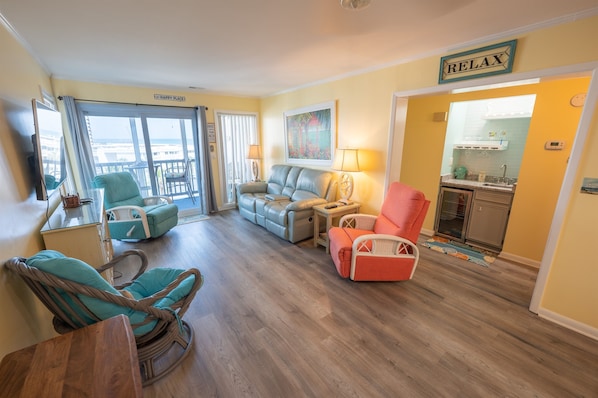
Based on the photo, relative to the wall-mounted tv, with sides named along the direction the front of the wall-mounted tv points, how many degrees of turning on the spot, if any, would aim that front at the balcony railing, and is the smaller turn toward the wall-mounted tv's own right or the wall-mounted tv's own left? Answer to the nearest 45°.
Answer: approximately 90° to the wall-mounted tv's own left

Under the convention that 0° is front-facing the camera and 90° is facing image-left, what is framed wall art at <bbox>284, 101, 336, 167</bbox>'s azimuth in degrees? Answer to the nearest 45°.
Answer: approximately 45°

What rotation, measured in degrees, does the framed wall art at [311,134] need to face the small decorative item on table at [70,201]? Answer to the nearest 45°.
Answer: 0° — it already faces it

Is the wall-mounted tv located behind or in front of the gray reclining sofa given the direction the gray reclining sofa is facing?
in front

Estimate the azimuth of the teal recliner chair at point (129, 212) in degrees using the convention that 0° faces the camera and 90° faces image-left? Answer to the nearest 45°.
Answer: approximately 315°

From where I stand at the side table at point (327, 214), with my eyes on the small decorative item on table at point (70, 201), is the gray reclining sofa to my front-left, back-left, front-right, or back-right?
front-right

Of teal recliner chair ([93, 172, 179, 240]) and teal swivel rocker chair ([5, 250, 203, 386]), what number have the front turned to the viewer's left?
0

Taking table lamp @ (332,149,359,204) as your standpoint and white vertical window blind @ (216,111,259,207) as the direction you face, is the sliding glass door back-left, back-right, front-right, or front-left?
front-left

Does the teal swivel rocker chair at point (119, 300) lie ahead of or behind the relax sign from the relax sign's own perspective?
ahead

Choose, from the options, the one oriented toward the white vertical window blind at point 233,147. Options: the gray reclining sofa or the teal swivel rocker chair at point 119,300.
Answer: the teal swivel rocker chair

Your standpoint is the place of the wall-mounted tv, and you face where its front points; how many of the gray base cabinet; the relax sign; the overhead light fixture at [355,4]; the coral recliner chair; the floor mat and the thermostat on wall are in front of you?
6

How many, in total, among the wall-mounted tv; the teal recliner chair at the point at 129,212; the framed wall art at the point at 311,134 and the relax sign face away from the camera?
0

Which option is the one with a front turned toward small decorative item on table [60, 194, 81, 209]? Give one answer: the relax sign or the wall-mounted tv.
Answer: the relax sign

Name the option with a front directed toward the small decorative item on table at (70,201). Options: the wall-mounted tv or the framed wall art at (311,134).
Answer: the framed wall art

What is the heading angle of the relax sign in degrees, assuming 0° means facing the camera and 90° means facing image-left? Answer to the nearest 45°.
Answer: approximately 45°

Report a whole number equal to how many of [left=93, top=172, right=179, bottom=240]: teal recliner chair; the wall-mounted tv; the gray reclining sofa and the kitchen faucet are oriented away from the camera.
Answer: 0
